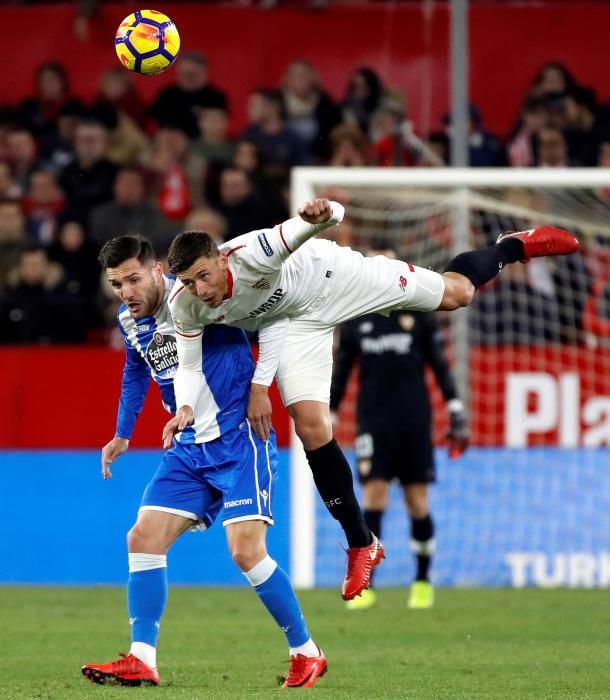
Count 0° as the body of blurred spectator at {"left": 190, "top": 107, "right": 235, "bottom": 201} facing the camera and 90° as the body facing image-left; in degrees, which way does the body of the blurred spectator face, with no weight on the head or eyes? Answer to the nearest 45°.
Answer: approximately 0°

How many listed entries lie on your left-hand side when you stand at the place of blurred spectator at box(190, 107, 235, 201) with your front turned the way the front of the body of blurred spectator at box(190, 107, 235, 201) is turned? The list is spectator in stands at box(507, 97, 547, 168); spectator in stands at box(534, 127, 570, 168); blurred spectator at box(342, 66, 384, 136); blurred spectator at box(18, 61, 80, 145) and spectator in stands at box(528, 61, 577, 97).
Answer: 4

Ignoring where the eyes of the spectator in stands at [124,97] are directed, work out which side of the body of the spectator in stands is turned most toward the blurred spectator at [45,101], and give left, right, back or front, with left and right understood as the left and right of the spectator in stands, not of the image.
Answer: right

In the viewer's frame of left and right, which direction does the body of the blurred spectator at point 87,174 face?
facing the viewer

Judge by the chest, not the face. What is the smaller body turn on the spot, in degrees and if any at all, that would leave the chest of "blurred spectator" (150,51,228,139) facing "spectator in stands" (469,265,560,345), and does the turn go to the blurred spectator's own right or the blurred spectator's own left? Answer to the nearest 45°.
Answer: approximately 45° to the blurred spectator's own left

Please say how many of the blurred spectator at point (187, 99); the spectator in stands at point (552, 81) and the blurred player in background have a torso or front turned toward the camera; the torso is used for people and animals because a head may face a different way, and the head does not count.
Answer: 3

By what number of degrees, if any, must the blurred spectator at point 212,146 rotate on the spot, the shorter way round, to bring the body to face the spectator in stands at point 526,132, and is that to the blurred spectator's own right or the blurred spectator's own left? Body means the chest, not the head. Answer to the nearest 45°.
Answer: approximately 90° to the blurred spectator's own left

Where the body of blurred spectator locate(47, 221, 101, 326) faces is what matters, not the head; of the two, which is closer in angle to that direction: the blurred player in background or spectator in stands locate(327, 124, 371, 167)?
the blurred player in background

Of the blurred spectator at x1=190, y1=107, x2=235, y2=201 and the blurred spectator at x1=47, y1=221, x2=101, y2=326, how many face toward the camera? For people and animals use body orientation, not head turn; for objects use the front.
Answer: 2

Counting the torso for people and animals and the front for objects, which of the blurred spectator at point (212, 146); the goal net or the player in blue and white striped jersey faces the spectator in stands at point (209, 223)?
the blurred spectator

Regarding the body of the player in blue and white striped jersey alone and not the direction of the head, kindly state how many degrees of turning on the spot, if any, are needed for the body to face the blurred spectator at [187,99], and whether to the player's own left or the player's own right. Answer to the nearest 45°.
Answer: approximately 135° to the player's own right

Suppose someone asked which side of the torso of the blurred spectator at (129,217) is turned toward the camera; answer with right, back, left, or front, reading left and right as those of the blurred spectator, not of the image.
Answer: front
